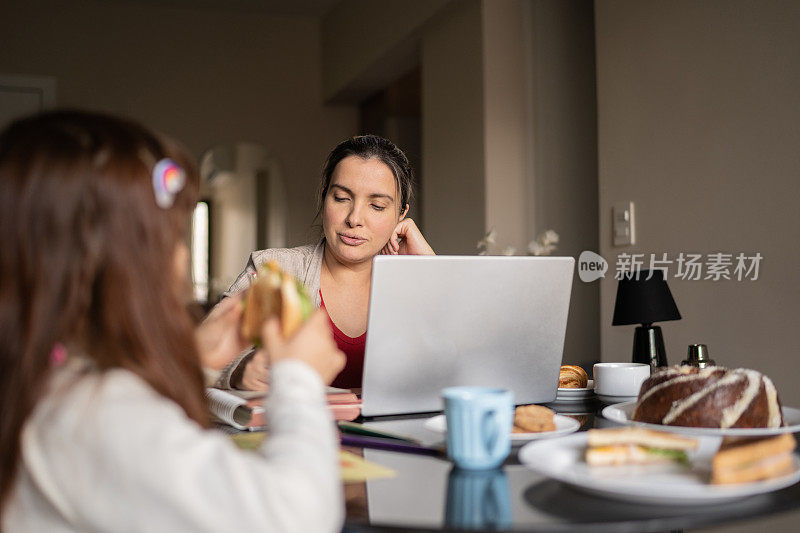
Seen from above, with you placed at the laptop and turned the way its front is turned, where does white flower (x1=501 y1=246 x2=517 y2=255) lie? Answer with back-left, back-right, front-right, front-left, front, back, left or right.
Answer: front

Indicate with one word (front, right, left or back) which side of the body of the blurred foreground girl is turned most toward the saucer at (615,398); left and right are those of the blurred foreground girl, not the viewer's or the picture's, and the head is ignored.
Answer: front

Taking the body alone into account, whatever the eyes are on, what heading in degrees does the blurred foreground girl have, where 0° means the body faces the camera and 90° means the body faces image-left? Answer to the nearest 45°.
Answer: approximately 225°

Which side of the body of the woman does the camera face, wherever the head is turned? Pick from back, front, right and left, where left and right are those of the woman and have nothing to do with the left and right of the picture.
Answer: front

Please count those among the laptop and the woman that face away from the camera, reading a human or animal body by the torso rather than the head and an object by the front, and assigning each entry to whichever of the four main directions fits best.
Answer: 1

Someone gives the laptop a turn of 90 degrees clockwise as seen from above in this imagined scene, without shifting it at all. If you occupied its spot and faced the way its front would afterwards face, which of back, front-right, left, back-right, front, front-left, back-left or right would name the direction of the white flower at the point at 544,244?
left

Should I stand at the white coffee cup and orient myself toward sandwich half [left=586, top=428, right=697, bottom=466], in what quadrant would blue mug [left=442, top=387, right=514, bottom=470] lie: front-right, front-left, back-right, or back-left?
front-right

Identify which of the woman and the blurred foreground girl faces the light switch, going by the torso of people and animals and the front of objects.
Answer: the blurred foreground girl

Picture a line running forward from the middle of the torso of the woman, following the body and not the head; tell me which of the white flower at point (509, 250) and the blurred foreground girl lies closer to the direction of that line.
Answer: the blurred foreground girl

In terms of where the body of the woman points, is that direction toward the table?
yes

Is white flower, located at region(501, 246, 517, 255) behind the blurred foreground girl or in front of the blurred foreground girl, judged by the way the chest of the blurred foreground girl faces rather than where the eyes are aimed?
in front

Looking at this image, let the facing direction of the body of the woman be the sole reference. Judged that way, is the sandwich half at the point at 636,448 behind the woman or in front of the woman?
in front

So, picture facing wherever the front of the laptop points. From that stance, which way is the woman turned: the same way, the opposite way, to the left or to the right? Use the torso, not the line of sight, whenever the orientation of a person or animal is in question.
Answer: the opposite way

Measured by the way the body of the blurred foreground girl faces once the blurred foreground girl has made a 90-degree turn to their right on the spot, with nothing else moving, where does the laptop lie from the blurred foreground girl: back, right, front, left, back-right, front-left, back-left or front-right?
left

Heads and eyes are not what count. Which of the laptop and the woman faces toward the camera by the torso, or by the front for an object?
the woman

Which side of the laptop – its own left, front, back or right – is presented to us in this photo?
back

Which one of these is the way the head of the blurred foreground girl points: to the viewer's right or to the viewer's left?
to the viewer's right

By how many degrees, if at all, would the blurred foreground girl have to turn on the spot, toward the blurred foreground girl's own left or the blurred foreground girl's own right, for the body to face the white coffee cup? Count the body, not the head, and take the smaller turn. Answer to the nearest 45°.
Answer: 0° — they already face it
